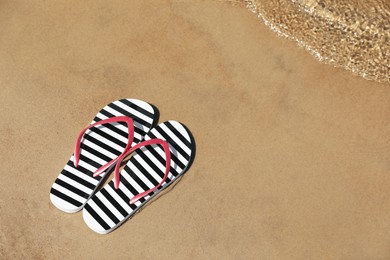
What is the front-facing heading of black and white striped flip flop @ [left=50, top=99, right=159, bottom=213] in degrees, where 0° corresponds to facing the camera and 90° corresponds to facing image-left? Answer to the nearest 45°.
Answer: approximately 225°

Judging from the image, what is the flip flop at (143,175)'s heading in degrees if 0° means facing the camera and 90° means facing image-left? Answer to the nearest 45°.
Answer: approximately 225°
